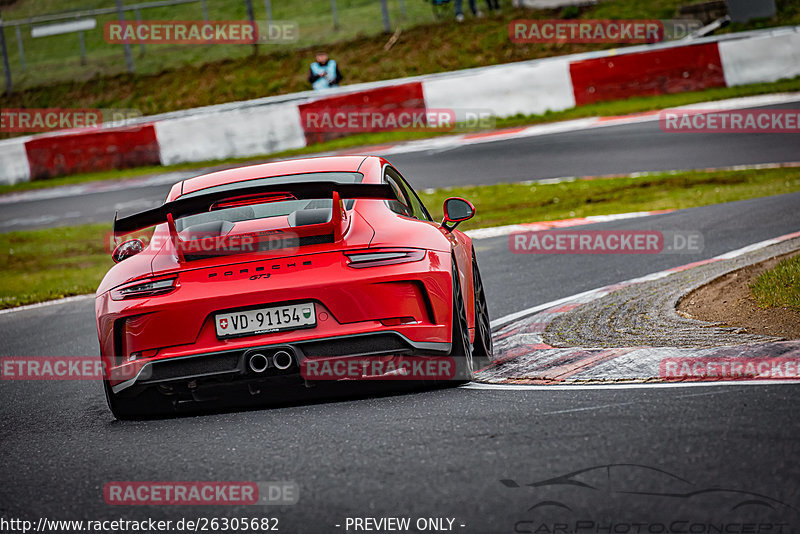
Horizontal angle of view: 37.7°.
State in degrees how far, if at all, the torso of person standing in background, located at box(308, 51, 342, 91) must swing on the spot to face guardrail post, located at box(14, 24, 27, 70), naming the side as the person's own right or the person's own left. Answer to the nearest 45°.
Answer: approximately 135° to the person's own right

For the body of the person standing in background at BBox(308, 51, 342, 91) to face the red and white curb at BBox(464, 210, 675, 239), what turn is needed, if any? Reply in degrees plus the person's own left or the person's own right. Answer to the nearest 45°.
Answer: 0° — they already face it

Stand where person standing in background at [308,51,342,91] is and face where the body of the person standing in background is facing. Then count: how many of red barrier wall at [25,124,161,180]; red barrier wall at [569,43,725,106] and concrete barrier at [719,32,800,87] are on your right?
1

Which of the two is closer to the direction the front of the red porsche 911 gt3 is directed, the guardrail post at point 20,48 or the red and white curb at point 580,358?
the guardrail post

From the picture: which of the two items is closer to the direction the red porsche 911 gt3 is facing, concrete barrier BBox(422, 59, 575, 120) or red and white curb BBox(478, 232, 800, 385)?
the concrete barrier

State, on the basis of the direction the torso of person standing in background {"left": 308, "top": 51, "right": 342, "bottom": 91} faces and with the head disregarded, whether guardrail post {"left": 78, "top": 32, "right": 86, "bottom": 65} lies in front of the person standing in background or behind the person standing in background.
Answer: behind

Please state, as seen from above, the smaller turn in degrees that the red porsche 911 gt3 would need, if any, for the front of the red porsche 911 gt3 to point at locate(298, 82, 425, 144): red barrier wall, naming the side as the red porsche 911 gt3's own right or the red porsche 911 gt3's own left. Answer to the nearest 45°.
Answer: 0° — it already faces it

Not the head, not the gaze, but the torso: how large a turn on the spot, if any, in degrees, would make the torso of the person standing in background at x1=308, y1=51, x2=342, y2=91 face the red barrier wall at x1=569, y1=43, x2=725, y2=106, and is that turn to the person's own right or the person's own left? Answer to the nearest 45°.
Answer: approximately 90° to the person's own left

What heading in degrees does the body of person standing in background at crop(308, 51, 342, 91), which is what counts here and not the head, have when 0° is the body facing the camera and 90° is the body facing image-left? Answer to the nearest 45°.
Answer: approximately 0°

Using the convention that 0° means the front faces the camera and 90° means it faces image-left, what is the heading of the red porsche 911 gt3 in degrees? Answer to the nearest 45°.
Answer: approximately 180°
